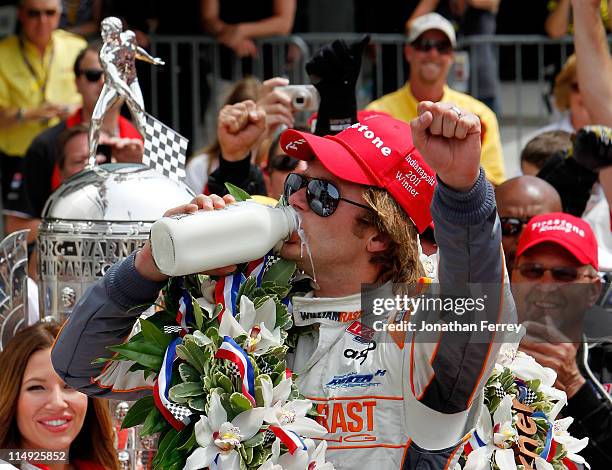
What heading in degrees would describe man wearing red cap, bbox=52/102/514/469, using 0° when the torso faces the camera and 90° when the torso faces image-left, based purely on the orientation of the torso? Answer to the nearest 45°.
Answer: approximately 45°

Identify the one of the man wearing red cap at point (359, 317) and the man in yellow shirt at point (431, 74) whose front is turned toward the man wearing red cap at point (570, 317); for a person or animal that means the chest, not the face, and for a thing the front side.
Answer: the man in yellow shirt

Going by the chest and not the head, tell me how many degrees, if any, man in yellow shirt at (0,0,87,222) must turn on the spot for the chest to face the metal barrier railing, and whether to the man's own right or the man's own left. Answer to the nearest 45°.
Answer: approximately 90° to the man's own left

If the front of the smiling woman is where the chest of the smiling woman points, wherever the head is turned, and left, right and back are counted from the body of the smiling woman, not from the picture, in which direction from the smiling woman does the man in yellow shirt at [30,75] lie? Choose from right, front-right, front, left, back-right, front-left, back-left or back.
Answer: back

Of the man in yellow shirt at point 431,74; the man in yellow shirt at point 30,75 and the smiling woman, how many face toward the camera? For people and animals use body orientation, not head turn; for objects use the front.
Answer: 3

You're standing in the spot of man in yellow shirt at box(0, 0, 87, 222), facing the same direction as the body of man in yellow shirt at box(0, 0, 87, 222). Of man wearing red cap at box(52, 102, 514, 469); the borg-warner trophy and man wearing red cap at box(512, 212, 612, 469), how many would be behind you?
0

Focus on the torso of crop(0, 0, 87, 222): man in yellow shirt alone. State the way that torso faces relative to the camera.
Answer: toward the camera

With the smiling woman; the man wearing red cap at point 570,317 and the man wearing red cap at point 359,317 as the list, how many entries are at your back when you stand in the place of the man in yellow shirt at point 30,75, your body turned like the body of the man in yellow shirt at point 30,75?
0

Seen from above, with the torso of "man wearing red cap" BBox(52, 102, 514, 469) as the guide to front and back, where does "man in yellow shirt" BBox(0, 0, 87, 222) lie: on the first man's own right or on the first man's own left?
on the first man's own right

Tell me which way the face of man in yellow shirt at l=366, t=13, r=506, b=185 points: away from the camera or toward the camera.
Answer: toward the camera

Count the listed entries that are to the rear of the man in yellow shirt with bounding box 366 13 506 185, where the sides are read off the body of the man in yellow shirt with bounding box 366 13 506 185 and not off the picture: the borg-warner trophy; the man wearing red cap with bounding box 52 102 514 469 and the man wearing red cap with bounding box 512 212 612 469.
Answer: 0

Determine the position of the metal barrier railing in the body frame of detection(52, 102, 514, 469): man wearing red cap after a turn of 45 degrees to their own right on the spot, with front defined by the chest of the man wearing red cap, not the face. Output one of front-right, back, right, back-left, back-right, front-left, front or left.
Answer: right

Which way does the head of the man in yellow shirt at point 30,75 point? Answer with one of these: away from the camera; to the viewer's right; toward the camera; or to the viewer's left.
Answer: toward the camera

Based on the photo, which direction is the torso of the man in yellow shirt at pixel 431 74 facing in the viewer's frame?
toward the camera

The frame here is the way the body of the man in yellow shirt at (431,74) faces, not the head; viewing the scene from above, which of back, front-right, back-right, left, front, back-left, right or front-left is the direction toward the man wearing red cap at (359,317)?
front

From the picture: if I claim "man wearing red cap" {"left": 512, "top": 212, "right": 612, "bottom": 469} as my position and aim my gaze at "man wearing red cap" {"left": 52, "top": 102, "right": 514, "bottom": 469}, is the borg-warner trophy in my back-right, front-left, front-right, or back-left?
front-right

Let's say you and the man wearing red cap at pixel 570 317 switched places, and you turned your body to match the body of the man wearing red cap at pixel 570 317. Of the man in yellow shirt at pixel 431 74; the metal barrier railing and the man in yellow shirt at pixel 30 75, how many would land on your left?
0

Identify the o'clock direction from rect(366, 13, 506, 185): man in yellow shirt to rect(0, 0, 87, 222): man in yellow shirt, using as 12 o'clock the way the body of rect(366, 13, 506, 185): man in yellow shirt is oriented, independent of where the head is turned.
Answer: rect(0, 0, 87, 222): man in yellow shirt is roughly at 3 o'clock from rect(366, 13, 506, 185): man in yellow shirt.

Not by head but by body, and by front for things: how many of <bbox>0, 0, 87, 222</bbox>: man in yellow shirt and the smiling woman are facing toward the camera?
2
